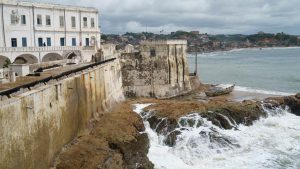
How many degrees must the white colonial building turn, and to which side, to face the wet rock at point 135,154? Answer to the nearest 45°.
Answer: approximately 45° to its right

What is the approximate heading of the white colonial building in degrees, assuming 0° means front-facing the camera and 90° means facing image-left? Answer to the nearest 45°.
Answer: approximately 315°
